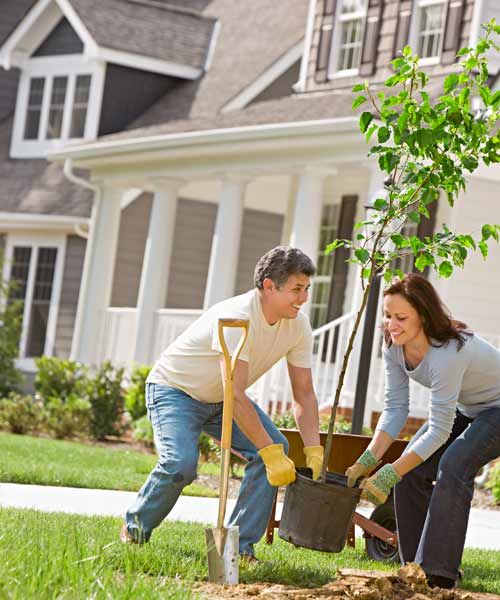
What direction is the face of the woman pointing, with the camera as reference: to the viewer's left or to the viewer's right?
to the viewer's left

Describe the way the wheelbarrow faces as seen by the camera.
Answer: facing the viewer and to the right of the viewer

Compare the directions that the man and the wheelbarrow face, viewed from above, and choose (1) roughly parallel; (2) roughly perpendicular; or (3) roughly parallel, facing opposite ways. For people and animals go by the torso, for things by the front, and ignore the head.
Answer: roughly parallel

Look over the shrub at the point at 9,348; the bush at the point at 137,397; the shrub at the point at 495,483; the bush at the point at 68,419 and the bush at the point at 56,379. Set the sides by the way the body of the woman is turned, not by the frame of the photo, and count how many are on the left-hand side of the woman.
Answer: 0

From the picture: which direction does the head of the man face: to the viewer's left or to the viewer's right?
to the viewer's right

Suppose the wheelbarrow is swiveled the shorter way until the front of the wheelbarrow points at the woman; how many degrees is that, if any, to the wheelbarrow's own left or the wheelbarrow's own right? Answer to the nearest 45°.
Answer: approximately 45° to the wheelbarrow's own right

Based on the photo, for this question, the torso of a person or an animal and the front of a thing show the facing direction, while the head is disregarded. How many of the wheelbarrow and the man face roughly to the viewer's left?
0

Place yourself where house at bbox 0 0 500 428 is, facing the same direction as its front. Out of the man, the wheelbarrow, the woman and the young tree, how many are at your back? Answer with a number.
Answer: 0

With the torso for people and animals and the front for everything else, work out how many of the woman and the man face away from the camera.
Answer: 0

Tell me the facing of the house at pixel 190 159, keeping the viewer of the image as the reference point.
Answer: facing the viewer and to the left of the viewer

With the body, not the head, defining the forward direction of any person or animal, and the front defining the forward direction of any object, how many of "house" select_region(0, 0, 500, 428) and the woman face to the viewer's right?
0

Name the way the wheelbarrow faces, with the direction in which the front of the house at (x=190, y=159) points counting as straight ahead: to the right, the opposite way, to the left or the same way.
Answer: to the left

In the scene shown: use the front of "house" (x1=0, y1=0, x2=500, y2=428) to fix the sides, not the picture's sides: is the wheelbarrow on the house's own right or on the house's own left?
on the house's own left

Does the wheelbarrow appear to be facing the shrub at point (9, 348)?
no

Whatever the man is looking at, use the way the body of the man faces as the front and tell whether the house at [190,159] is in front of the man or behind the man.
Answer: behind

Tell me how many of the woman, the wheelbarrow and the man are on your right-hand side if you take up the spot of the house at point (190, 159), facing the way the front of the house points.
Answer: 0
